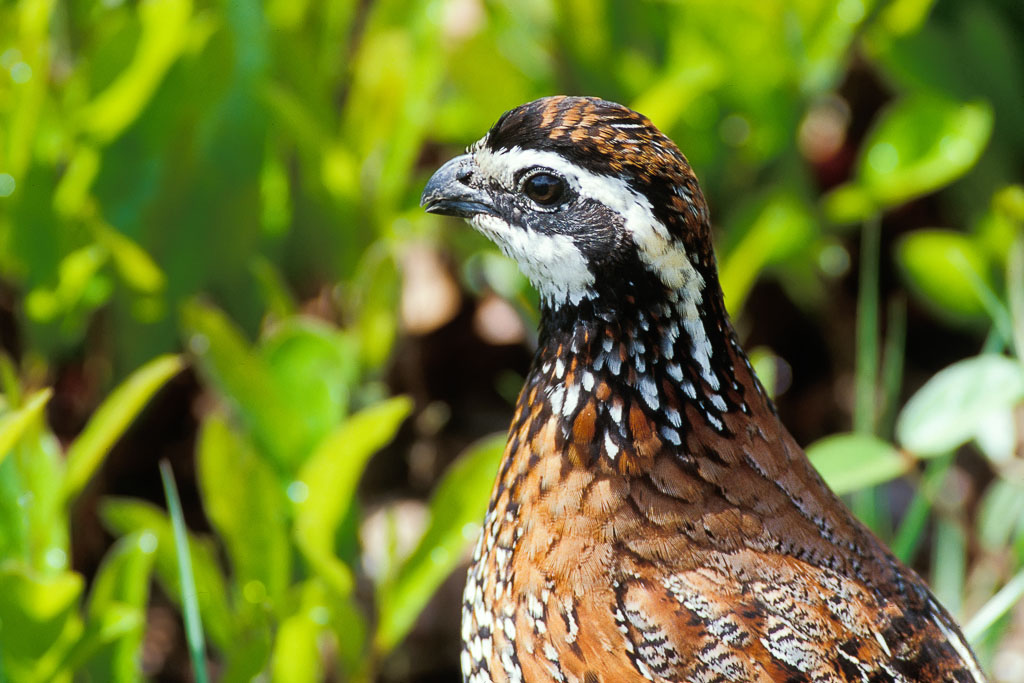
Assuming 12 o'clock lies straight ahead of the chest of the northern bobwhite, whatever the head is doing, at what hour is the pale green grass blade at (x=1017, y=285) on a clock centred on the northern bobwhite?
The pale green grass blade is roughly at 4 o'clock from the northern bobwhite.

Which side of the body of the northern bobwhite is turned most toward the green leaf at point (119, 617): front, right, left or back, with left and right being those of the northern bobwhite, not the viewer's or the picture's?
front

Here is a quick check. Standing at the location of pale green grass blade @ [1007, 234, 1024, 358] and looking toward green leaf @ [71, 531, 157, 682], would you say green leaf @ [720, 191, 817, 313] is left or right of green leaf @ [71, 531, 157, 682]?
right

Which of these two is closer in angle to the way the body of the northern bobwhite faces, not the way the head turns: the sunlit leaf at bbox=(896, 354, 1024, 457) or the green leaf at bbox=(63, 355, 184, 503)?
the green leaf

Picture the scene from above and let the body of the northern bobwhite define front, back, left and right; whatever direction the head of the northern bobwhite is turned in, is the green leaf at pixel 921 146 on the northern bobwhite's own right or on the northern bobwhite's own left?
on the northern bobwhite's own right

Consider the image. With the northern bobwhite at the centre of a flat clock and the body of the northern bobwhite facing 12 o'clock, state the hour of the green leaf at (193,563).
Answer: The green leaf is roughly at 1 o'clock from the northern bobwhite.

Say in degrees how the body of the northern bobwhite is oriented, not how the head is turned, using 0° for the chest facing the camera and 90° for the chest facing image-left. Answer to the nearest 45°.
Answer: approximately 90°

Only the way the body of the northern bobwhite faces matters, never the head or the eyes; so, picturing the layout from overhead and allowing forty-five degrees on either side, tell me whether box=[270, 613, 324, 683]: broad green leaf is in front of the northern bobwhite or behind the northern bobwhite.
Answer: in front

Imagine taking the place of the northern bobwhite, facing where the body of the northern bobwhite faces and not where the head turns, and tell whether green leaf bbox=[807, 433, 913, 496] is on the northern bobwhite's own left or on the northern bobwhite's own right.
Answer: on the northern bobwhite's own right

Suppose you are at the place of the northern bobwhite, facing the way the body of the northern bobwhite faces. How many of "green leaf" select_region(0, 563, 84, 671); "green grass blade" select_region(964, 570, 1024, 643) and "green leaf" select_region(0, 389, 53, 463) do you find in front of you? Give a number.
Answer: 2
